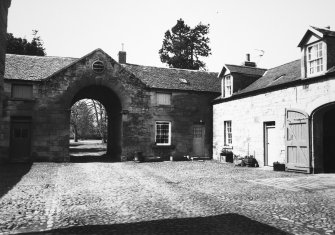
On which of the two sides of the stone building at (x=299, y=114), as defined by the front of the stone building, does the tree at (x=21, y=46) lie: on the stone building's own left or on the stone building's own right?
on the stone building's own right

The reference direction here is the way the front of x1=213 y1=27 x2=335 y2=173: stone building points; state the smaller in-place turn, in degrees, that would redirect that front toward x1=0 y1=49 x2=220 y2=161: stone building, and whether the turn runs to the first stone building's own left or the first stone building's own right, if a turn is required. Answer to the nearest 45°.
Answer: approximately 45° to the first stone building's own right

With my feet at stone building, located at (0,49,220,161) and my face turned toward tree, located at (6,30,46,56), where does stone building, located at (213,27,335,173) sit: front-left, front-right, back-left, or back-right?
back-right

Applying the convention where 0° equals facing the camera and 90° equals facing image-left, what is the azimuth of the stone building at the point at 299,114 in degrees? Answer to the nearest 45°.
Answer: approximately 45°
